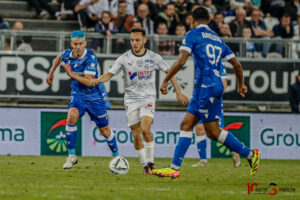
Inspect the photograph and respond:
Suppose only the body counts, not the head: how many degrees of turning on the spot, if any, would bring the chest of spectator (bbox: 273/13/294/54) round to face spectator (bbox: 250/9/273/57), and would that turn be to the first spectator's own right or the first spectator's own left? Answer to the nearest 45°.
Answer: approximately 90° to the first spectator's own right

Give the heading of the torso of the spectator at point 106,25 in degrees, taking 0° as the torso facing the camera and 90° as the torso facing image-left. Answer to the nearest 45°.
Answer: approximately 0°

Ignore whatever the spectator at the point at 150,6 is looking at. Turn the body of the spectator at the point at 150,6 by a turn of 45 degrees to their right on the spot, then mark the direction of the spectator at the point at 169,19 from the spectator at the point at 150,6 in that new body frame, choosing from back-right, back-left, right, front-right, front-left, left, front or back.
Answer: left

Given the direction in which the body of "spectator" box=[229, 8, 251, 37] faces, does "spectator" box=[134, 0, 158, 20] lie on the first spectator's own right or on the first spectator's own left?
on the first spectator's own right

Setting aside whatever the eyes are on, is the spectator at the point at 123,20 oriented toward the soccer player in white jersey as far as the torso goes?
yes

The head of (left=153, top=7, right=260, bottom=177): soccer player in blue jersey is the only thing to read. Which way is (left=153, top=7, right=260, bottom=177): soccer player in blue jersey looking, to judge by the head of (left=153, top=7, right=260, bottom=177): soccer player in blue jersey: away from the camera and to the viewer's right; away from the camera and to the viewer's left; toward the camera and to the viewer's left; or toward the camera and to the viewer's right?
away from the camera and to the viewer's left
